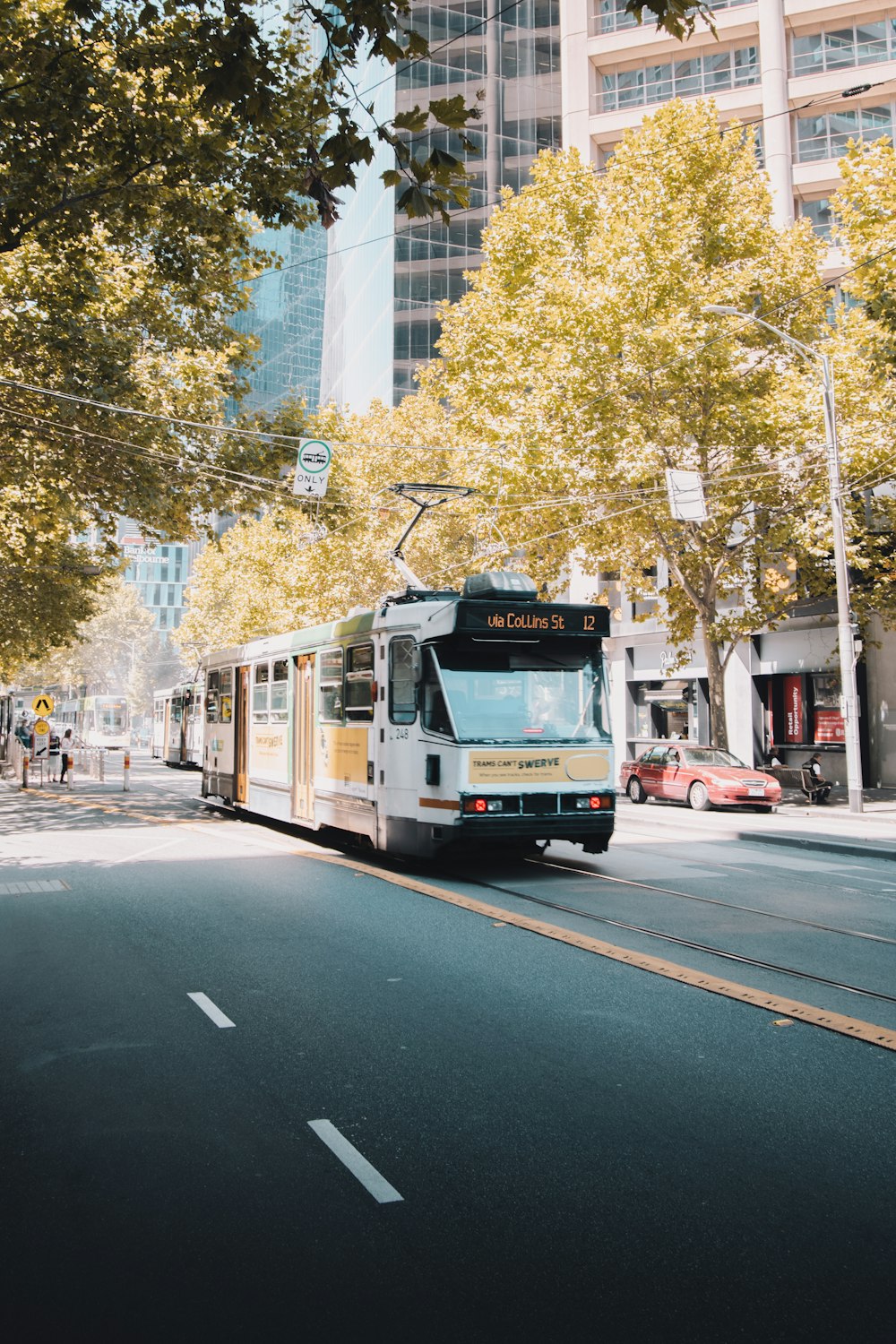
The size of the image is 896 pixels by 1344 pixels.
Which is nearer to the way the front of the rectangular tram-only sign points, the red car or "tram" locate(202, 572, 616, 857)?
the tram

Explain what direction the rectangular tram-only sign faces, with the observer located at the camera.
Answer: facing the viewer

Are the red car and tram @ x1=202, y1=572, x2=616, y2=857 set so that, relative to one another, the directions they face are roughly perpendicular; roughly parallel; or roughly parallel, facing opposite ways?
roughly parallel

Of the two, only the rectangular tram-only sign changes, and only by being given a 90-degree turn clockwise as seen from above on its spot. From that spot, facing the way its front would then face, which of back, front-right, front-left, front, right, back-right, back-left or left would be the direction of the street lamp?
back

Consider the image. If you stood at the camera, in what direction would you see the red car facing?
facing the viewer and to the right of the viewer

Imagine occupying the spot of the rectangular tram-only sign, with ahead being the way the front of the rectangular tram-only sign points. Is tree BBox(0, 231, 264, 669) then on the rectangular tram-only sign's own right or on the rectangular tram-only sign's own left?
on the rectangular tram-only sign's own right

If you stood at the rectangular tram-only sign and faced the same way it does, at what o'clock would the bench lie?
The bench is roughly at 8 o'clock from the rectangular tram-only sign.

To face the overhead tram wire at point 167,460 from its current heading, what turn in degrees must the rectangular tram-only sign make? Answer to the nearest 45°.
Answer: approximately 90° to its right

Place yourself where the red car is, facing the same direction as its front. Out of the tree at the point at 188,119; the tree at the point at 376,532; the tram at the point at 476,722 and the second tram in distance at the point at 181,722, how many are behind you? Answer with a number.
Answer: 2
